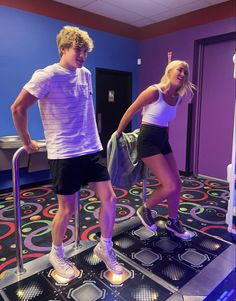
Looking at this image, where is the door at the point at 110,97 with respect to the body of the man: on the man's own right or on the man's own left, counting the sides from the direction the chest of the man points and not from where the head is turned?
on the man's own left

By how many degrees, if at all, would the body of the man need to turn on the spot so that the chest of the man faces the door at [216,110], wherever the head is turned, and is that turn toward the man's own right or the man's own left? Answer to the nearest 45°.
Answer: approximately 90° to the man's own left

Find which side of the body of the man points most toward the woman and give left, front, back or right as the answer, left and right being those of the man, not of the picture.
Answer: left
